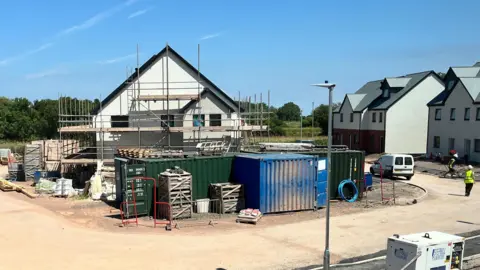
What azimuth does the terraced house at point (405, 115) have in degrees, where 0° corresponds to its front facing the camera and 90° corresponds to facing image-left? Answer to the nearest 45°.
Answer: approximately 45°

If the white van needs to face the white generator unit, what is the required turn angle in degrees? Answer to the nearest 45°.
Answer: approximately 135° to its left

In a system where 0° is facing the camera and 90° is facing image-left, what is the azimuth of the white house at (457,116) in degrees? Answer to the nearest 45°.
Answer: approximately 45°

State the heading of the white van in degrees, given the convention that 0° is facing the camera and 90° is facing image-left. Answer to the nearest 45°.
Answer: approximately 135°
